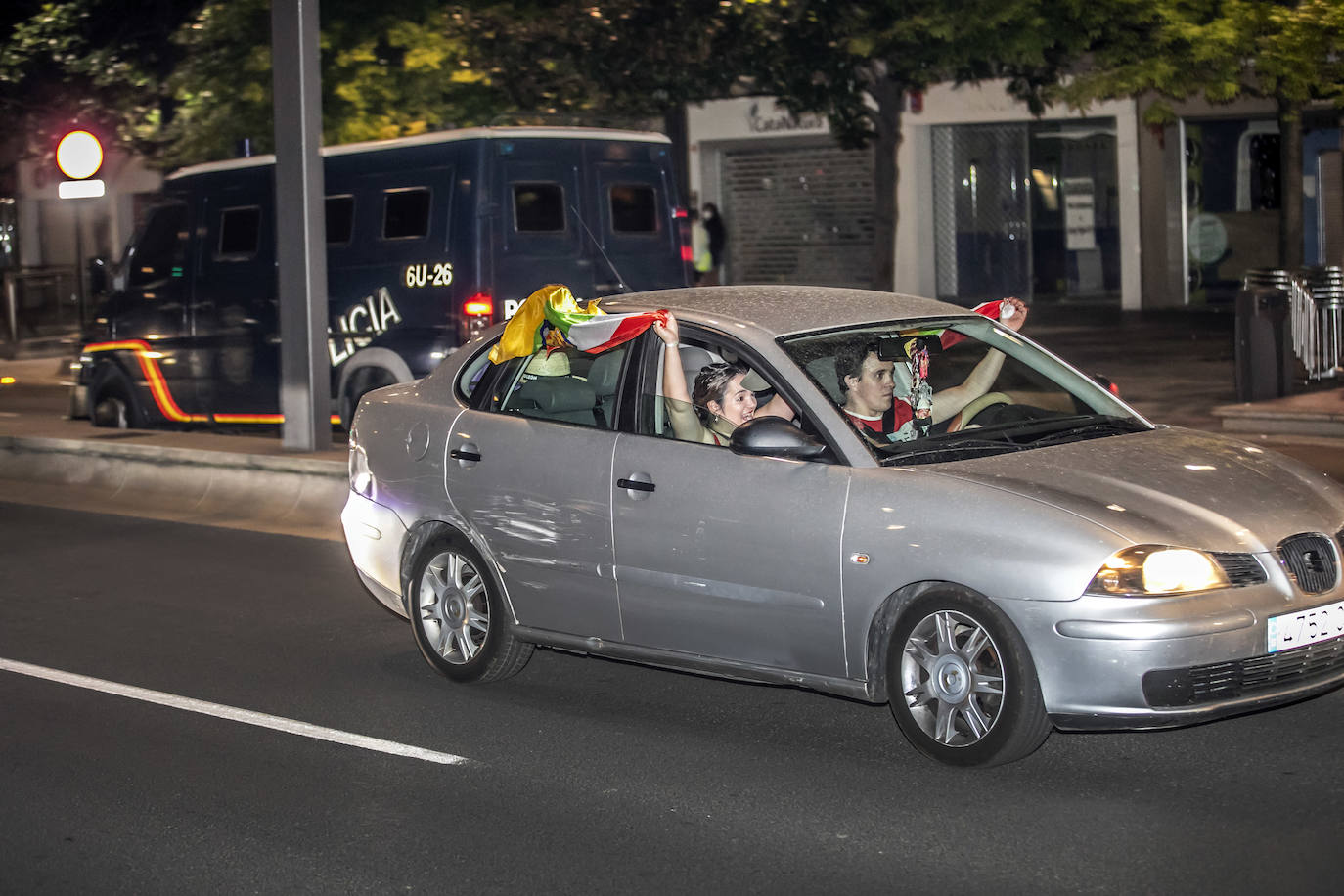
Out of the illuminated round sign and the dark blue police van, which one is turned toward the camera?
the illuminated round sign

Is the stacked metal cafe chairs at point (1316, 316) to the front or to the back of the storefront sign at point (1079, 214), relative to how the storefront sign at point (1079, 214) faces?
to the front

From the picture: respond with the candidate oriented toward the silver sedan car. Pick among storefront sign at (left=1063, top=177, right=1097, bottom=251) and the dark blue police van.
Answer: the storefront sign

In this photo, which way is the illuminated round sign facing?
toward the camera

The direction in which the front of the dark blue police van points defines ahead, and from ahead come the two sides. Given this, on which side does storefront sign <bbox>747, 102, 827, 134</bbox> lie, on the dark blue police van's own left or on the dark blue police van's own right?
on the dark blue police van's own right

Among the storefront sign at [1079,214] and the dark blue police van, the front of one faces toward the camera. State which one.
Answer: the storefront sign

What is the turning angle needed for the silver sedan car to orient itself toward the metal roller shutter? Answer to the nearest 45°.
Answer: approximately 135° to its left

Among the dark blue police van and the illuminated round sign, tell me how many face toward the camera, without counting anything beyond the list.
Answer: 1

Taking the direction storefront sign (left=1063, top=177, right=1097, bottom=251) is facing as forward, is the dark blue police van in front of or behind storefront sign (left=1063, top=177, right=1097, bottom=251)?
in front

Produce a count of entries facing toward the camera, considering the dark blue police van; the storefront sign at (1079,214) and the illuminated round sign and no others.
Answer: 2

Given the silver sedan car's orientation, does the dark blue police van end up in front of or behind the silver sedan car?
behind

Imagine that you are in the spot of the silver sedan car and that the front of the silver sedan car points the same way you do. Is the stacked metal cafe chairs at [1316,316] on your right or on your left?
on your left

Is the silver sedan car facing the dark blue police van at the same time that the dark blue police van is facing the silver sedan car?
no

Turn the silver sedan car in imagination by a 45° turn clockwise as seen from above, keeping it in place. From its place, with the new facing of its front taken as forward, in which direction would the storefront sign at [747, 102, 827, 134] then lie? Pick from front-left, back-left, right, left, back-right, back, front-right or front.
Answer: back
